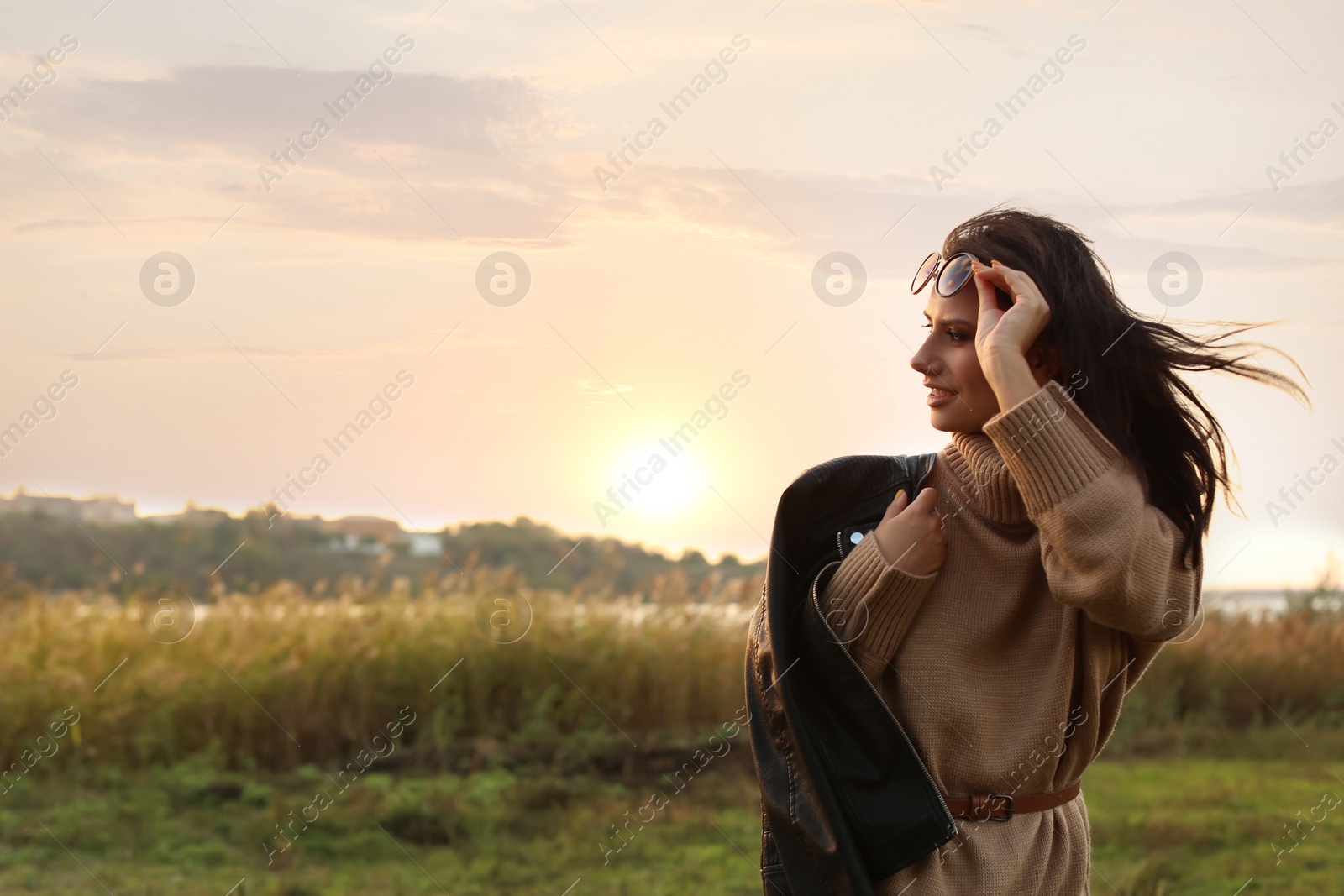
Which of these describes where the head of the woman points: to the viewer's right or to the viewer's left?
to the viewer's left

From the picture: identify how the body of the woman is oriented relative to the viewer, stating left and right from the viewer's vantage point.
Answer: facing the viewer and to the left of the viewer
